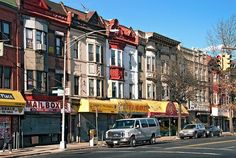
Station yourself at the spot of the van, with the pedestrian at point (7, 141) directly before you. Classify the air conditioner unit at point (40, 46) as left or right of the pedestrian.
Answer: right

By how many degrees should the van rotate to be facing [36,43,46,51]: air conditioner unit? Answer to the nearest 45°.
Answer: approximately 45° to its right

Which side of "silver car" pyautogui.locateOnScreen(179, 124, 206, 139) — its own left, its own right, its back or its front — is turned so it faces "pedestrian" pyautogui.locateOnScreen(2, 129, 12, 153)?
front

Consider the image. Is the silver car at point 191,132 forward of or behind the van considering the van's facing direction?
behind

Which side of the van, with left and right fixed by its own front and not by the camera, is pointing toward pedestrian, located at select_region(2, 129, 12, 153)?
front

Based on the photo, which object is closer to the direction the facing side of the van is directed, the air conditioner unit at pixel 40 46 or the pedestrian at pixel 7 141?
the pedestrian

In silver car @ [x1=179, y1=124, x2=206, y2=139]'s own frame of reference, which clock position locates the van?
The van is roughly at 11 o'clock from the silver car.

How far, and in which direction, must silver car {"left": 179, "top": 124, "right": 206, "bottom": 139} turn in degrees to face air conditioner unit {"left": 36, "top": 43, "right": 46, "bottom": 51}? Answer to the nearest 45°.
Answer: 0° — it already faces it

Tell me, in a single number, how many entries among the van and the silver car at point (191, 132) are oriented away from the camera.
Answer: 0

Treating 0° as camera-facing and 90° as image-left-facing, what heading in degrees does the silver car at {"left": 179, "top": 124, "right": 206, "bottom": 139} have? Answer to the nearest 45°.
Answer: approximately 45°
